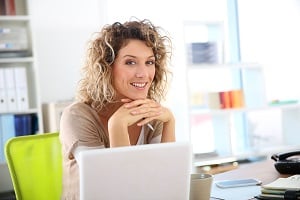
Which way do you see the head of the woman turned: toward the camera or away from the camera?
toward the camera

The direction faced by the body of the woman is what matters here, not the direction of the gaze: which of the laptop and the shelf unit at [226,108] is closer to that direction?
the laptop

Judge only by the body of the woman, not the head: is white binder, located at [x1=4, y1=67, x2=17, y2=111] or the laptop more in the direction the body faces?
the laptop

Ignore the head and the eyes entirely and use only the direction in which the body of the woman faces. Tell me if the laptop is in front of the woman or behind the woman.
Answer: in front

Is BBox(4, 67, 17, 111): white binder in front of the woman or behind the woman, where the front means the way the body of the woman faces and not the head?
behind

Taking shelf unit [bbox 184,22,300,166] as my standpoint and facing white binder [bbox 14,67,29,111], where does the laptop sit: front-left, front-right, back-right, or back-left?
front-left

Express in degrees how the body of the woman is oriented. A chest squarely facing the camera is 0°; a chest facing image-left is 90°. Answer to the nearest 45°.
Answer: approximately 315°

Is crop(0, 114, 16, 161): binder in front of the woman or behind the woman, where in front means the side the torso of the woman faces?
behind
